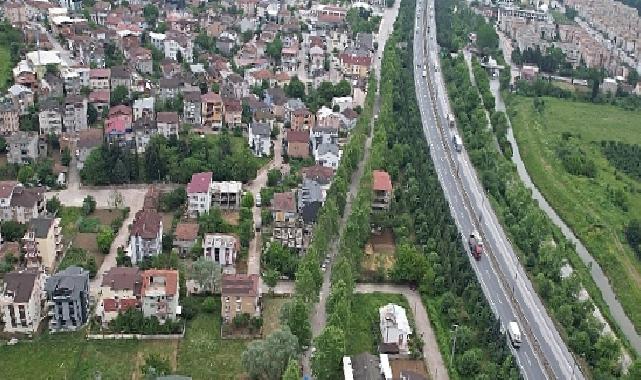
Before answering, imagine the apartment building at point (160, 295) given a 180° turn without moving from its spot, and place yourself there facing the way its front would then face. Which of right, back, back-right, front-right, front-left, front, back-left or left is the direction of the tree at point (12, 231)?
front-left

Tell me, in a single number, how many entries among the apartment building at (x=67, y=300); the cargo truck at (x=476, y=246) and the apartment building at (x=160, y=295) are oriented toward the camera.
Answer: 3

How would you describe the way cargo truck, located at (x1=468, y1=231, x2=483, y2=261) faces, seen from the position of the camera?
facing the viewer

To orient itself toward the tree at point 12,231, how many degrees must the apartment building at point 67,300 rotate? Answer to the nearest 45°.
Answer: approximately 180°

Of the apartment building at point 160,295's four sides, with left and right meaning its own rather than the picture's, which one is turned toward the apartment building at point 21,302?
right

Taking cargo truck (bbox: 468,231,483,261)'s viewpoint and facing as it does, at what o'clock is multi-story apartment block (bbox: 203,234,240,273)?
The multi-story apartment block is roughly at 2 o'clock from the cargo truck.

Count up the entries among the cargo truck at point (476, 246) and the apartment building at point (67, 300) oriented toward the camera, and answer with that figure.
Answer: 2

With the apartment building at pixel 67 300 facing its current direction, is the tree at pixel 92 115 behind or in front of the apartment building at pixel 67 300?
behind

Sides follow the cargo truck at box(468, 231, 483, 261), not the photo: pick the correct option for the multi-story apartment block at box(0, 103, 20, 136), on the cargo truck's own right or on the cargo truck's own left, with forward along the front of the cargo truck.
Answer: on the cargo truck's own right

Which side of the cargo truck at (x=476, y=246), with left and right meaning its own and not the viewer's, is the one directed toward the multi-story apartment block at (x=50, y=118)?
right

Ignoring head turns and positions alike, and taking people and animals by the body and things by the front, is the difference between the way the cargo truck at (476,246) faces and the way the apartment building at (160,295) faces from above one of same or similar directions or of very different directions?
same or similar directions

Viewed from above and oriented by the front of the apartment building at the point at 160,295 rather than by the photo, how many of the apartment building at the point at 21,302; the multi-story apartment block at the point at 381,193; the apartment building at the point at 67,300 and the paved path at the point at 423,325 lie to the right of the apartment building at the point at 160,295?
2

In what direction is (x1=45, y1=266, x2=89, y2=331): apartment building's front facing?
toward the camera

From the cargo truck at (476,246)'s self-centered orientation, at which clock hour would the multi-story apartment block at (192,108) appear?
The multi-story apartment block is roughly at 4 o'clock from the cargo truck.

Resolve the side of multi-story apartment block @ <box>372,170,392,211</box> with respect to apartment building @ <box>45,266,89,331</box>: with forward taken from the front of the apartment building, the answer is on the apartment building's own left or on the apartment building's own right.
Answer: on the apartment building's own left

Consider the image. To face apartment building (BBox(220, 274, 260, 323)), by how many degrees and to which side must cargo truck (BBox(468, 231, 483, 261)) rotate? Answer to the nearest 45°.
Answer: approximately 45° to its right
